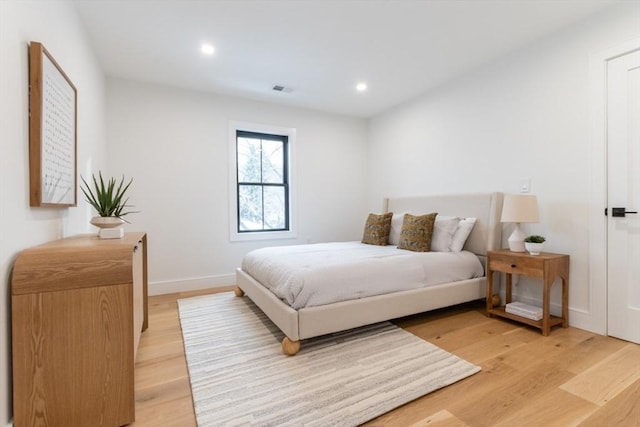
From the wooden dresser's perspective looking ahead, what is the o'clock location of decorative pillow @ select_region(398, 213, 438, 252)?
The decorative pillow is roughly at 12 o'clock from the wooden dresser.

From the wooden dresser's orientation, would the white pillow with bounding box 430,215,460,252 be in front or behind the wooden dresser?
in front

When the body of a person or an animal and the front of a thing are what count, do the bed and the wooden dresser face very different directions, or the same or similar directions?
very different directions

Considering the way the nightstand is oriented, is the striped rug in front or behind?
in front

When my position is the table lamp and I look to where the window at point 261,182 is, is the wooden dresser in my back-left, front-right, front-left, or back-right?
front-left

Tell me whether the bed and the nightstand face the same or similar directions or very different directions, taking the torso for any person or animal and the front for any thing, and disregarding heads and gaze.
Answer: same or similar directions

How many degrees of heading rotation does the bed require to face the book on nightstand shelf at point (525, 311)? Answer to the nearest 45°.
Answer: approximately 135° to its left

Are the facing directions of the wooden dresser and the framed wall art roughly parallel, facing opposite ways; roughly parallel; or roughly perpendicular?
roughly parallel

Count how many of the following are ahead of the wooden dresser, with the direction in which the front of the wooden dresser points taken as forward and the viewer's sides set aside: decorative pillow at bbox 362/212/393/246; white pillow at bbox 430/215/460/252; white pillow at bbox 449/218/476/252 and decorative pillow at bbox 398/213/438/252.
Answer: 4

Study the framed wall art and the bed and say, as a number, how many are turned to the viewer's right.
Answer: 1

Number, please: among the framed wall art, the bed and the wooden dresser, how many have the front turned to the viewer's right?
2

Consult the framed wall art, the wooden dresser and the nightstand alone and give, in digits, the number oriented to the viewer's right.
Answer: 2

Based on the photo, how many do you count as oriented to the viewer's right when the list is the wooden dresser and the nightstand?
1

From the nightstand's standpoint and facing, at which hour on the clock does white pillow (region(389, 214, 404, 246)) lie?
The white pillow is roughly at 2 o'clock from the nightstand.

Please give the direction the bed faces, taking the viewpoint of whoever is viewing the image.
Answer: facing the viewer and to the left of the viewer

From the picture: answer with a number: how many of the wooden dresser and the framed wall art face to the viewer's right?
2

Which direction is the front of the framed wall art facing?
to the viewer's right

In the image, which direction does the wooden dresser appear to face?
to the viewer's right
